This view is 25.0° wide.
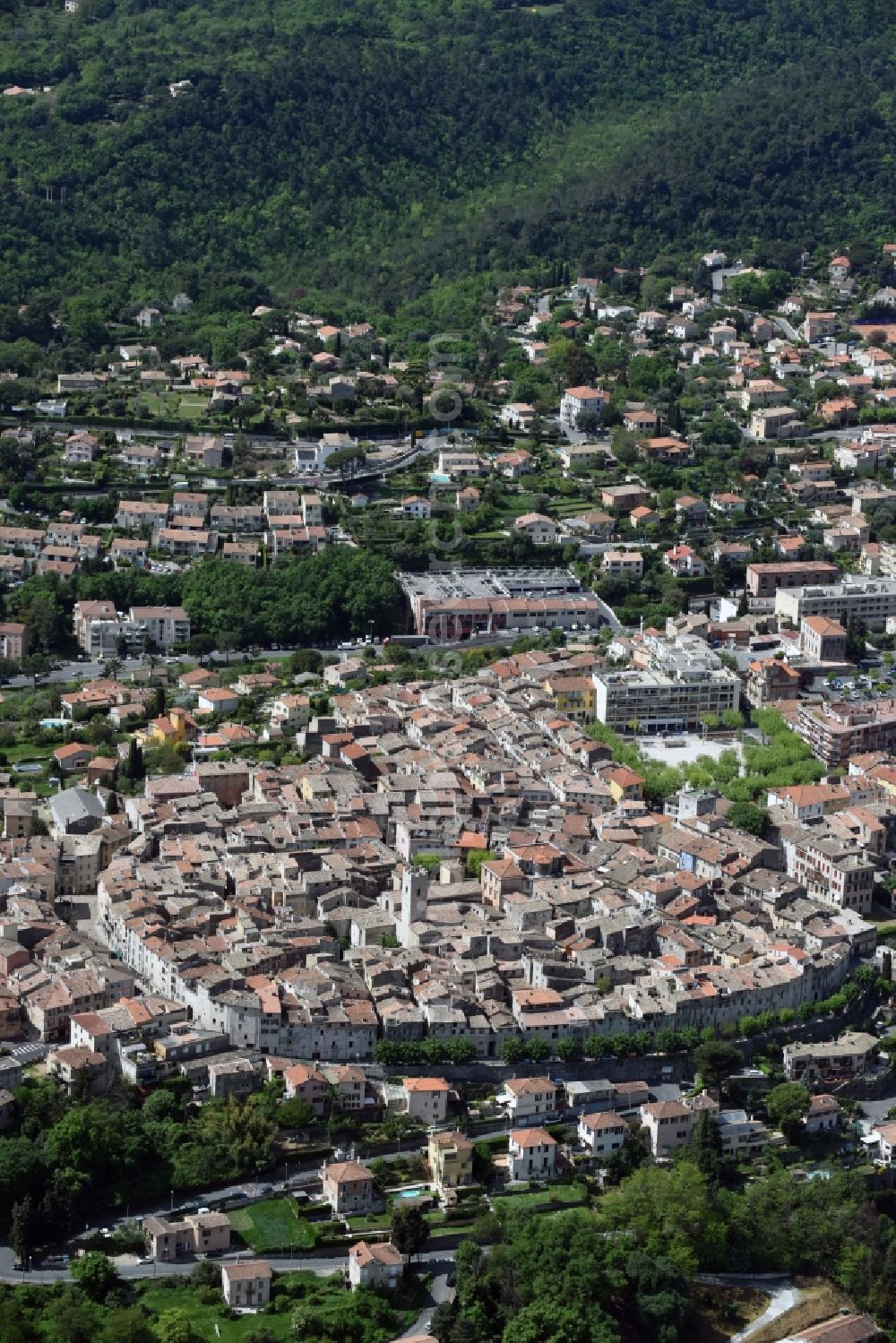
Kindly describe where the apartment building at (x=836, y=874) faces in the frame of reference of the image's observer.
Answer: facing the viewer and to the left of the viewer

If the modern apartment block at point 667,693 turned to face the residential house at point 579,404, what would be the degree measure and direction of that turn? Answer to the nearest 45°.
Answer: approximately 180°

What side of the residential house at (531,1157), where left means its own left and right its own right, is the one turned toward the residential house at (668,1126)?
left

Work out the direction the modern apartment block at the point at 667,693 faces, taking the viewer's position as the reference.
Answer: facing the viewer

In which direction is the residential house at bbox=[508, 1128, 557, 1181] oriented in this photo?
toward the camera

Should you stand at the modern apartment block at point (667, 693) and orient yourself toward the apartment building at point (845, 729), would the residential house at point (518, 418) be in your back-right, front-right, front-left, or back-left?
back-left

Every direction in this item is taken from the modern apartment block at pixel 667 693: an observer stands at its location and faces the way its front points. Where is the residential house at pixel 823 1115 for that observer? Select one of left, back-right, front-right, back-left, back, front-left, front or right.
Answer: front

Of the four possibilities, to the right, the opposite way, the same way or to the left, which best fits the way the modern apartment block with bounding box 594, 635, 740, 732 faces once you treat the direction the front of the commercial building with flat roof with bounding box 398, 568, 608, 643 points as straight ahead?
the same way

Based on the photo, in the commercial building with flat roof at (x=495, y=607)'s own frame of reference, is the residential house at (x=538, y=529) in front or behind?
behind

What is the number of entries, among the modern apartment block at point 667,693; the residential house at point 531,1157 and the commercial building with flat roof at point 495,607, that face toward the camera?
3

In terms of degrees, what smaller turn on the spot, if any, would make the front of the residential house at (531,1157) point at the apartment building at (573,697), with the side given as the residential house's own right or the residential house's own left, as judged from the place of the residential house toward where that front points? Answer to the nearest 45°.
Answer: approximately 180°

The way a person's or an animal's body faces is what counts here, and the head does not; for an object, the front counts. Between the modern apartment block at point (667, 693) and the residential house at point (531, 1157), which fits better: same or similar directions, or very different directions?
same or similar directions

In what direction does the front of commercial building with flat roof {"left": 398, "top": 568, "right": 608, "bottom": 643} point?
toward the camera

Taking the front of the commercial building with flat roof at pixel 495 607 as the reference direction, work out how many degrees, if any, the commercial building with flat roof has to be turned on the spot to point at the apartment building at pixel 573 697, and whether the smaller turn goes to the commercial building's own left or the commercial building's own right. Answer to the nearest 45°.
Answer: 0° — it already faces it

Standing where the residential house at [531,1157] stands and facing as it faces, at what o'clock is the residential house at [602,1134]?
the residential house at [602,1134] is roughly at 8 o'clock from the residential house at [531,1157].

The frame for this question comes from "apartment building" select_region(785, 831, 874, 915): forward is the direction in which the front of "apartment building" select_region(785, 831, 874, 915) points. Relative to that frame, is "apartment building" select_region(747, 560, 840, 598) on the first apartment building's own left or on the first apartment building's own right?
on the first apartment building's own right

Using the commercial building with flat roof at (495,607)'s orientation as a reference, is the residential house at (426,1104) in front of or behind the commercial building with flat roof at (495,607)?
in front

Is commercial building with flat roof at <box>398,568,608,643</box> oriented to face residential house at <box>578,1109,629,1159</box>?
yes
